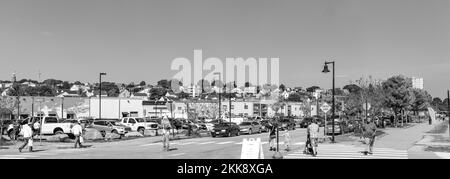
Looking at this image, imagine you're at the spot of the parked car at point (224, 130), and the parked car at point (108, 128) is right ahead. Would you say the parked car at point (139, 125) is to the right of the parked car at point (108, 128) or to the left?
right

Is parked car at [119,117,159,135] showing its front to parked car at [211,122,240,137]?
yes

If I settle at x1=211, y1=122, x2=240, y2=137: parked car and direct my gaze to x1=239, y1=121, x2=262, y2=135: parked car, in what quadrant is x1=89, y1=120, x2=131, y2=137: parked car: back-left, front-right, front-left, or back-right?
back-left

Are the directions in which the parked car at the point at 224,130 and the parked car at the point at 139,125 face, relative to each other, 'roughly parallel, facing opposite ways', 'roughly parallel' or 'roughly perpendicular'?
roughly perpendicular
